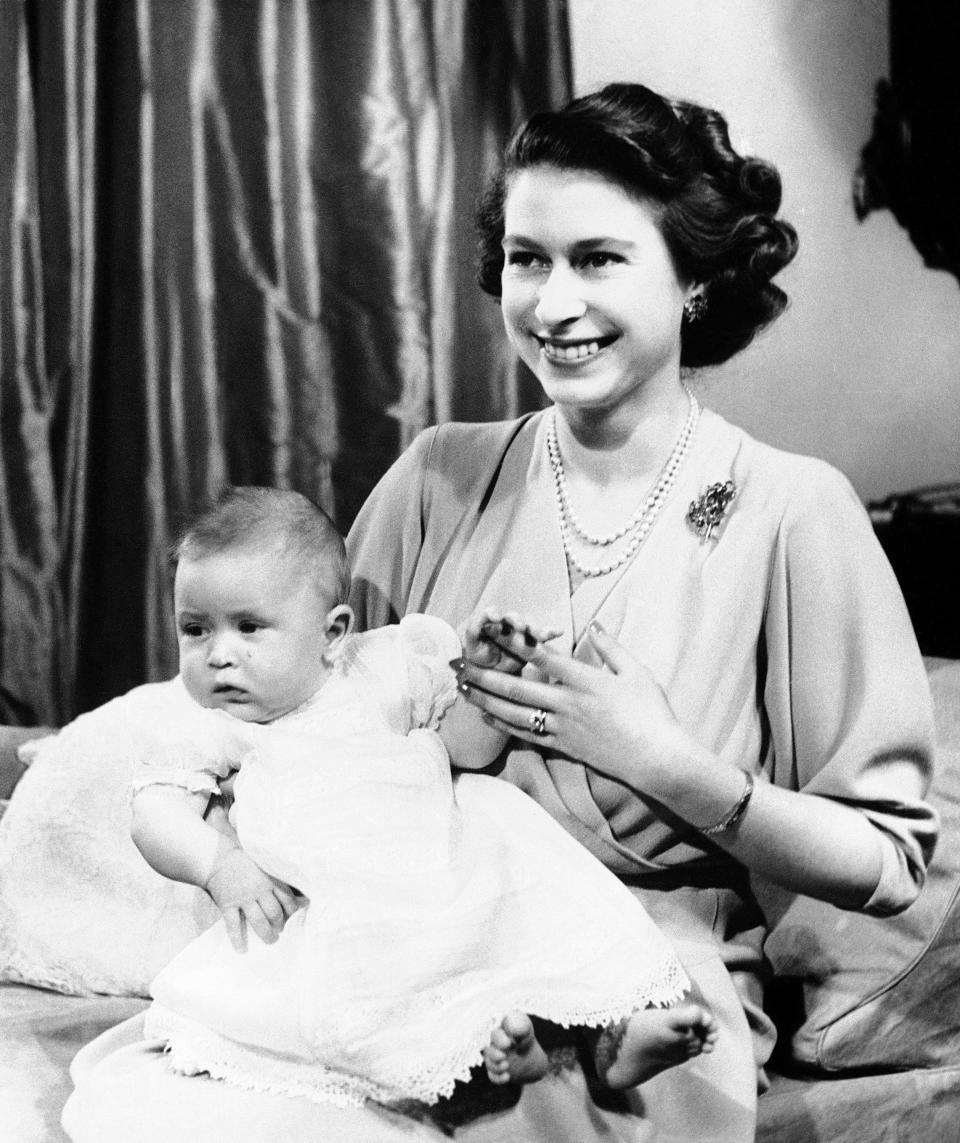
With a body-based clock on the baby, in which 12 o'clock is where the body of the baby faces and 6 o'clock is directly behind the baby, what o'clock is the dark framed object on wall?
The dark framed object on wall is roughly at 7 o'clock from the baby.

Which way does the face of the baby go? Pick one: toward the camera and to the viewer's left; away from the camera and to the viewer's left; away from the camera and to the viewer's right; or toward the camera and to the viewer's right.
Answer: toward the camera and to the viewer's left

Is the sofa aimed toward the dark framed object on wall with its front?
no

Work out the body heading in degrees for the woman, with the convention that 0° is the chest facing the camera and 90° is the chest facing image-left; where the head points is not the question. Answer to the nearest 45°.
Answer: approximately 45°

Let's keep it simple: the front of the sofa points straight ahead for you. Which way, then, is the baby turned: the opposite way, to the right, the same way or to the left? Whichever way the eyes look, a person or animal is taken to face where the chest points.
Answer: the same way

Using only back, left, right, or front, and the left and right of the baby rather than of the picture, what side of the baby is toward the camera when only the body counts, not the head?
front

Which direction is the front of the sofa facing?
toward the camera

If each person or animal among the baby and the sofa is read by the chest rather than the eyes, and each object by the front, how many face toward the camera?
2
